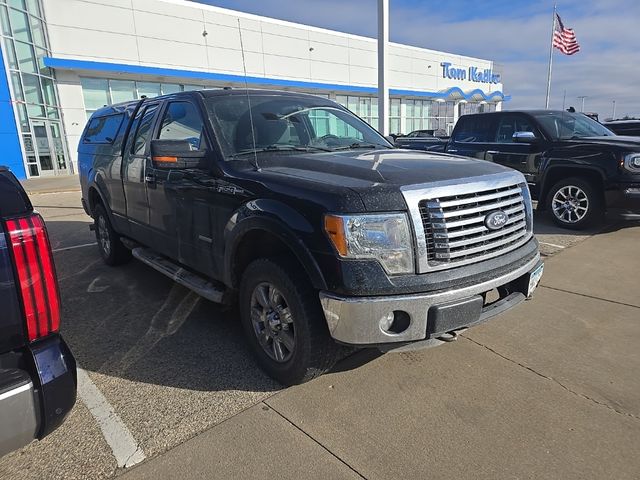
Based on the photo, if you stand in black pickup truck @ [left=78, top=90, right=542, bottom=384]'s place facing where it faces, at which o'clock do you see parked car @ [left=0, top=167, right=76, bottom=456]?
The parked car is roughly at 3 o'clock from the black pickup truck.

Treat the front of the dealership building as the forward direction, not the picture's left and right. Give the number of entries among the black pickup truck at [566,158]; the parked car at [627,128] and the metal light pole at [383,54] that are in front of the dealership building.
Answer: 3

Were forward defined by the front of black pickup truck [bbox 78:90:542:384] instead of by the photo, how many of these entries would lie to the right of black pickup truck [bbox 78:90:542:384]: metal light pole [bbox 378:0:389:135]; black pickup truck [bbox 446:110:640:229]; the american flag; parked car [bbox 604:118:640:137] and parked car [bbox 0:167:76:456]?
1

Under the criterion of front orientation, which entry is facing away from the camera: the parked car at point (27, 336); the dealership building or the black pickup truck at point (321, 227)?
the parked car

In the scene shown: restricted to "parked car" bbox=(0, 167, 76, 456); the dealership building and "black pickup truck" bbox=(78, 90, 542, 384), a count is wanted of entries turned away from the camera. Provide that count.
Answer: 1

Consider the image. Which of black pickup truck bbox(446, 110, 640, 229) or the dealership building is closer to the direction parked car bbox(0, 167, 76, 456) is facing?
the dealership building

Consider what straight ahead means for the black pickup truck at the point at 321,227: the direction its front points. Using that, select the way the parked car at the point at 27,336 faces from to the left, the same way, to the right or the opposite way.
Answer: the opposite way

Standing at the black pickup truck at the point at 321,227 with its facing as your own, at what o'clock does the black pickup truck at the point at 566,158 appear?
the black pickup truck at the point at 566,158 is roughly at 9 o'clock from the black pickup truck at the point at 321,227.

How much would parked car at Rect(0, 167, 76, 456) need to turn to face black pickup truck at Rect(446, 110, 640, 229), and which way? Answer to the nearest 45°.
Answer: approximately 90° to its right

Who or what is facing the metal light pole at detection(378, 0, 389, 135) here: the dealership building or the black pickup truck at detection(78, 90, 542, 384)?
the dealership building

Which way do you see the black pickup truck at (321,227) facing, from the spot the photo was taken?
facing the viewer and to the right of the viewer

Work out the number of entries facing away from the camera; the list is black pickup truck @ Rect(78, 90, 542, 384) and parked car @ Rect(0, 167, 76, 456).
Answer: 1

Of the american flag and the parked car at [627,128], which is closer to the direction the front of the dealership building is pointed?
the parked car

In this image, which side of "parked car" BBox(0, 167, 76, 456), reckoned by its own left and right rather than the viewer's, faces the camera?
back

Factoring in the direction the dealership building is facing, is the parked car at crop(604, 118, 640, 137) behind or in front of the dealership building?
in front

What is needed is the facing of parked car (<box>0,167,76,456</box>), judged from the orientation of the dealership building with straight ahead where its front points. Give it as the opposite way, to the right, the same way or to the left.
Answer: the opposite way

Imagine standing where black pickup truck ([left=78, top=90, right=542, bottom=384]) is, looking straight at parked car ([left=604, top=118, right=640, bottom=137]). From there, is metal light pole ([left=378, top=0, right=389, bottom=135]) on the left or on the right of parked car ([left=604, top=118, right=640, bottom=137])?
left
